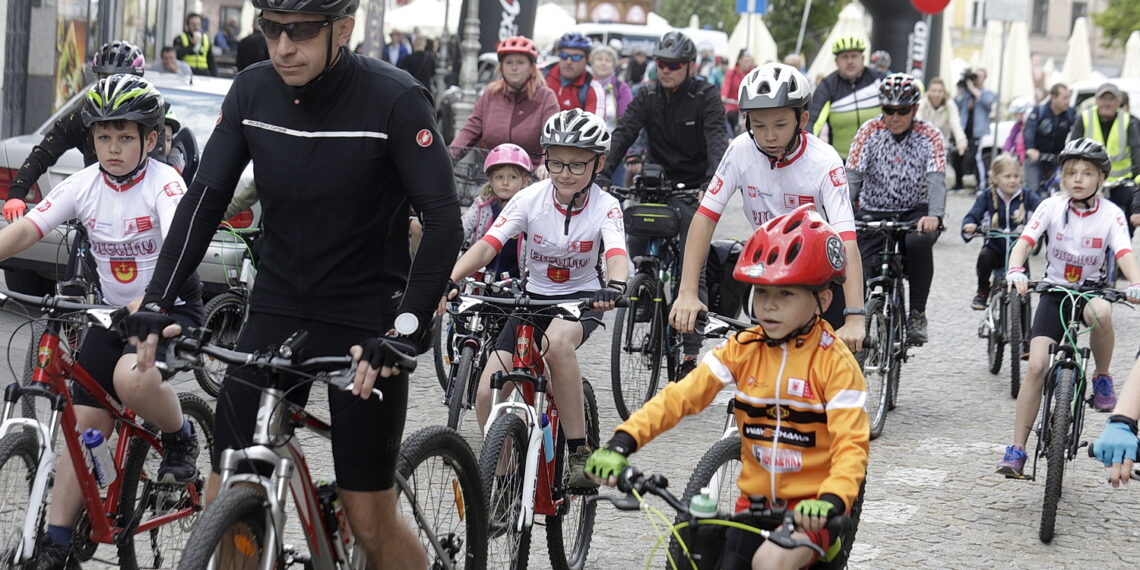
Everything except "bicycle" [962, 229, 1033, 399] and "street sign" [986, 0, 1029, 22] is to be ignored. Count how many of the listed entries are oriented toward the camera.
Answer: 2

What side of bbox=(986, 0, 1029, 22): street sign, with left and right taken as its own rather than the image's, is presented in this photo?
front

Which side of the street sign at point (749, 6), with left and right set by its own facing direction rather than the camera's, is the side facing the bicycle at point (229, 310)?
front

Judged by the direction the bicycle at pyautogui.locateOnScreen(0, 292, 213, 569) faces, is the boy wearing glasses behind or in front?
behind

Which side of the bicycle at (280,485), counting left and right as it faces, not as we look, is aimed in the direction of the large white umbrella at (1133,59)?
back

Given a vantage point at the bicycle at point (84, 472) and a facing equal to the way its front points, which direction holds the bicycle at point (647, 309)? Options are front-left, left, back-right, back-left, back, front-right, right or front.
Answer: back

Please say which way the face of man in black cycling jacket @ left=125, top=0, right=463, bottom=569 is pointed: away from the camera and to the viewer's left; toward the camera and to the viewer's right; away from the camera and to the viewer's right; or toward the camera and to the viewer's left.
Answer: toward the camera and to the viewer's left

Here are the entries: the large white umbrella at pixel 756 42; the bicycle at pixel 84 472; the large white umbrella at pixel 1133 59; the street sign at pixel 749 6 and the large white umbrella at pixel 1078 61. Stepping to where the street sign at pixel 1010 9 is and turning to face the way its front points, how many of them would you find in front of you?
1

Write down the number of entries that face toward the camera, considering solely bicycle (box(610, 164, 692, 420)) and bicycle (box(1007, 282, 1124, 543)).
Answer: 2

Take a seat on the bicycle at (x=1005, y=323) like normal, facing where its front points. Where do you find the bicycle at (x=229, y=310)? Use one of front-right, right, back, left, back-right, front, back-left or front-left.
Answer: front-right

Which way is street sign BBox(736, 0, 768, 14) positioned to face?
toward the camera

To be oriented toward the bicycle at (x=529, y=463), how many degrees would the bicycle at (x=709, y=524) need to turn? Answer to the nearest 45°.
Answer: approximately 135° to its right

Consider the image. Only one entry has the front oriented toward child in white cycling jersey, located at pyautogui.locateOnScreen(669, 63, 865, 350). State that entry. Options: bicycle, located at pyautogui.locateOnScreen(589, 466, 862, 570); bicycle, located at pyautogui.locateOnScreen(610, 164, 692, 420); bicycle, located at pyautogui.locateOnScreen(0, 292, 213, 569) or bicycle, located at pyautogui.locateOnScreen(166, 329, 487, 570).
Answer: bicycle, located at pyautogui.locateOnScreen(610, 164, 692, 420)

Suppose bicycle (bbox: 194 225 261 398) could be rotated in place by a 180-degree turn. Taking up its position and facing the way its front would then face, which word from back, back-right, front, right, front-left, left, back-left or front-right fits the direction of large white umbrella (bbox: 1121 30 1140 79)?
front

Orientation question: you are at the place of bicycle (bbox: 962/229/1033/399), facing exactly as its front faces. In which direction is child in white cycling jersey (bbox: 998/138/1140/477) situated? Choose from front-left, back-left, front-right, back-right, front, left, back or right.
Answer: front
